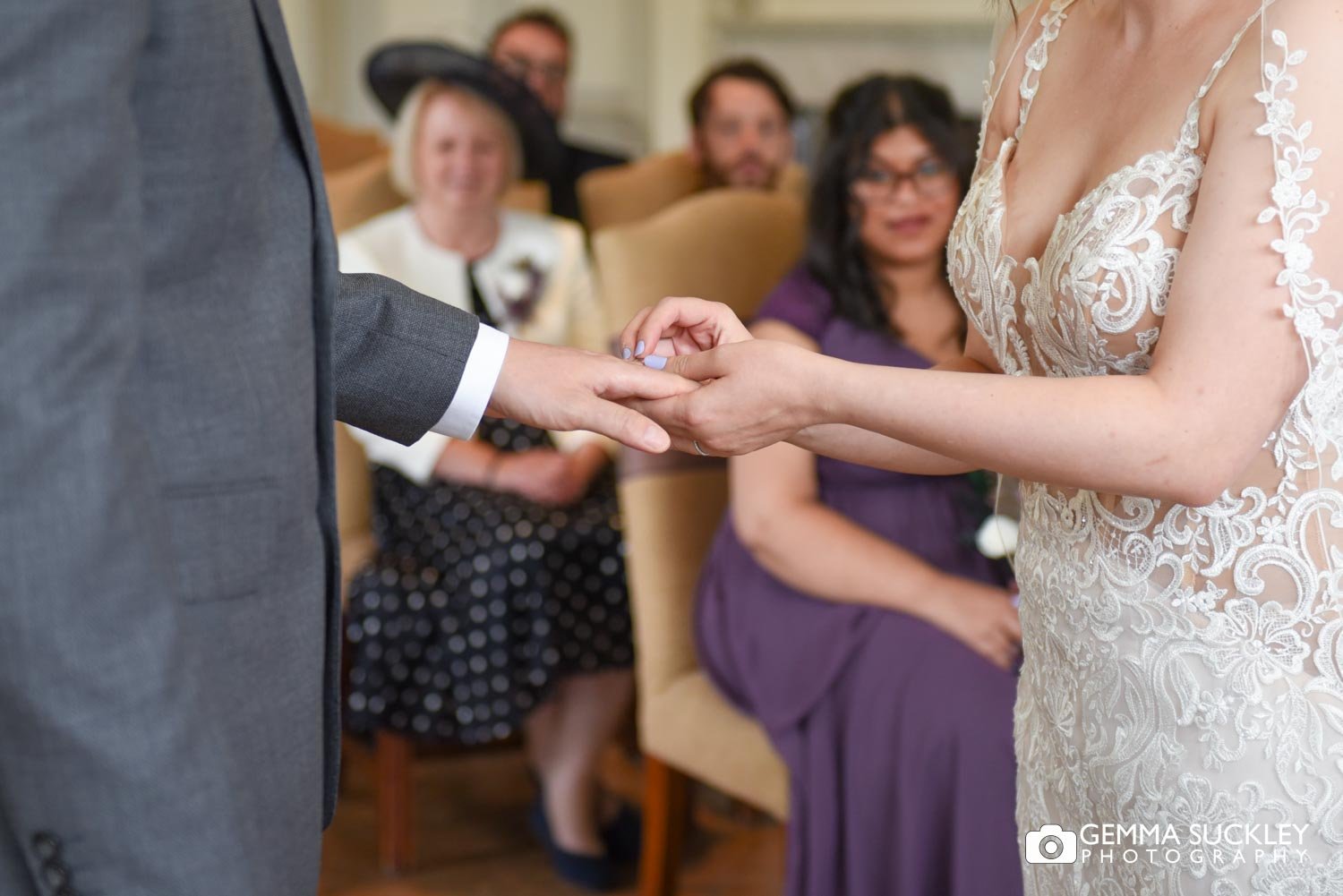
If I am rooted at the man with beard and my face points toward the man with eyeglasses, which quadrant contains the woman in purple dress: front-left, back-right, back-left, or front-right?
back-left

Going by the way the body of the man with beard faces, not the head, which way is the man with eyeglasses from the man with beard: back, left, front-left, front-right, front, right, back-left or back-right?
back-right

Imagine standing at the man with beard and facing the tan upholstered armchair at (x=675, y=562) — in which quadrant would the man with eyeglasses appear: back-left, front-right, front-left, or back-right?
back-right

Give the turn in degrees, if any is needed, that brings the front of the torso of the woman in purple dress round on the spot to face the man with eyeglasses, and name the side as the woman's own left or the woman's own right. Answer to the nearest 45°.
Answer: approximately 180°

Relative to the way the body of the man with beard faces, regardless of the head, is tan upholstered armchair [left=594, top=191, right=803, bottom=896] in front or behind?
in front

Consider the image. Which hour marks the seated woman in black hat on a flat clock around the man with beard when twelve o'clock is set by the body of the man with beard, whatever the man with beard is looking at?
The seated woman in black hat is roughly at 1 o'clock from the man with beard.
